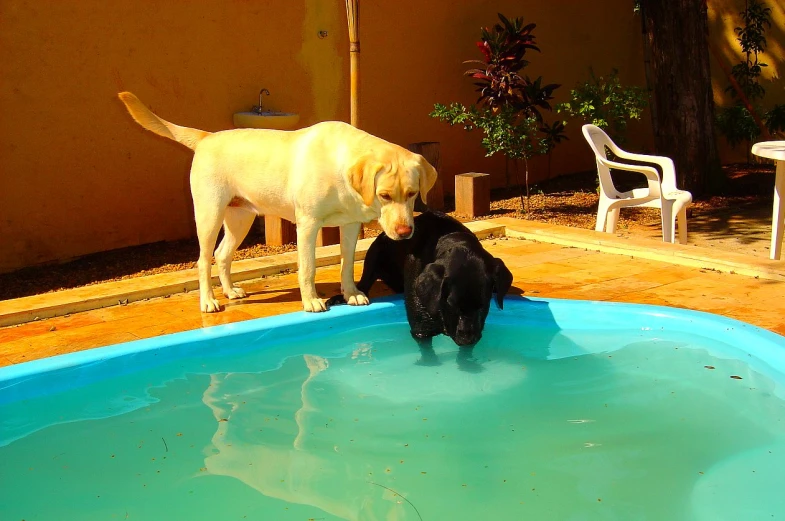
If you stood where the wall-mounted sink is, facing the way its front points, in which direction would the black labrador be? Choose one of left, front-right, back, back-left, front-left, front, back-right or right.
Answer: front

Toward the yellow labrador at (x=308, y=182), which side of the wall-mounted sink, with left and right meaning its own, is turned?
front

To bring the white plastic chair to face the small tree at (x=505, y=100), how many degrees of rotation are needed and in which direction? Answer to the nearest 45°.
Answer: approximately 180°

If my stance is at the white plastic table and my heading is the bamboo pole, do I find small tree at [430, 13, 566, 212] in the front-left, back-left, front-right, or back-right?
front-right

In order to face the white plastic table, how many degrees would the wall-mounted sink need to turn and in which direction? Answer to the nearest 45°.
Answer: approximately 45° to its left

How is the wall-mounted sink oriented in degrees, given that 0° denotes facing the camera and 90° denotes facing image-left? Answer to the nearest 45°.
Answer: approximately 0°

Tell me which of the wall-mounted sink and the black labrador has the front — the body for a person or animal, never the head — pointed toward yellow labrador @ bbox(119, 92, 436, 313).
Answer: the wall-mounted sink

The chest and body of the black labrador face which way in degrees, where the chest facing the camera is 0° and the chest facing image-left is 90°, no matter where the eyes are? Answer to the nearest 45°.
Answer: approximately 315°

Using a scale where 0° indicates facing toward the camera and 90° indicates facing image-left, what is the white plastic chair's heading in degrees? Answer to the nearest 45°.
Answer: approximately 315°

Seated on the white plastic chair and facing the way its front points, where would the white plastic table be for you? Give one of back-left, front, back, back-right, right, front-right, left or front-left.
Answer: front

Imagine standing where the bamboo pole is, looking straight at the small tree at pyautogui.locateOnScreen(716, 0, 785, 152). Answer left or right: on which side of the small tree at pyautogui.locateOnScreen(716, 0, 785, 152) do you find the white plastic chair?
right

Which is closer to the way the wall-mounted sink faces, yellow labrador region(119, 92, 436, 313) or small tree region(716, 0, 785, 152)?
the yellow labrador

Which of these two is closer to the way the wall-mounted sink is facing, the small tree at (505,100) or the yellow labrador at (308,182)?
the yellow labrador

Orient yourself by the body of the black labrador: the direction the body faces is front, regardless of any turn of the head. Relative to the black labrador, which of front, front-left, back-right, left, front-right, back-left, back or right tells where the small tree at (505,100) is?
back-left

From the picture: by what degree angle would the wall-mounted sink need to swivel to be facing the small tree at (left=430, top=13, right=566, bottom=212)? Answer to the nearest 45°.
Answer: approximately 135° to its left

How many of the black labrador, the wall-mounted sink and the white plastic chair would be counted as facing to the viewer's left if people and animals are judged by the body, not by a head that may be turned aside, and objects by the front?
0
